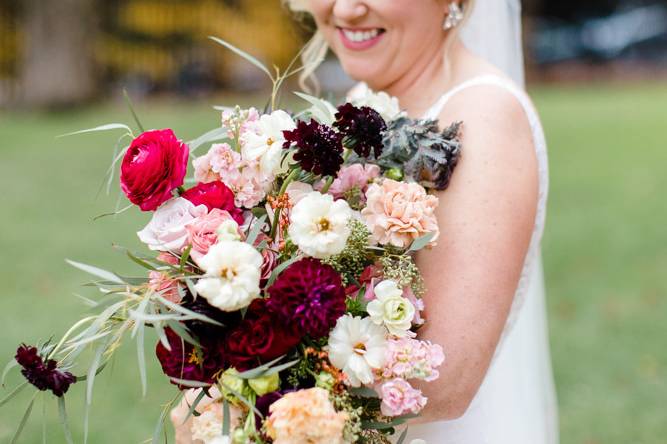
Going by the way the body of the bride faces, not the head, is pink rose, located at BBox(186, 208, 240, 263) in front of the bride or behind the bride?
in front

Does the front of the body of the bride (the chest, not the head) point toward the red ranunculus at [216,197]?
yes

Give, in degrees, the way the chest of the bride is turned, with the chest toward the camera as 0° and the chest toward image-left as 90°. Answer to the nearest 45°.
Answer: approximately 45°
